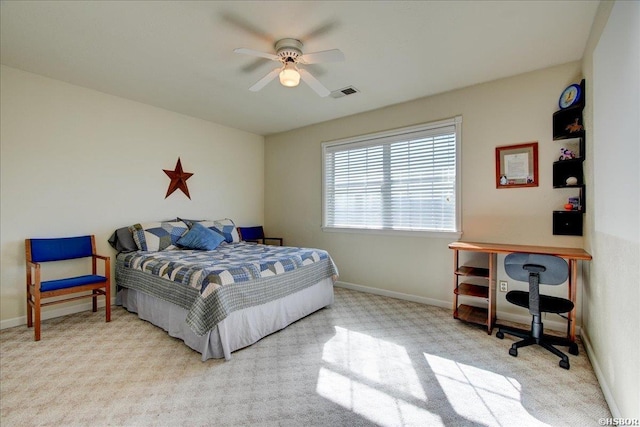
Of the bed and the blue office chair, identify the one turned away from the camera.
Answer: the blue office chair

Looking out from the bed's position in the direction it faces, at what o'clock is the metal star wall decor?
The metal star wall decor is roughly at 7 o'clock from the bed.

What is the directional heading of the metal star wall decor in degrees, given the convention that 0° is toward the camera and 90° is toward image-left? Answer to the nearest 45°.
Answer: approximately 315°

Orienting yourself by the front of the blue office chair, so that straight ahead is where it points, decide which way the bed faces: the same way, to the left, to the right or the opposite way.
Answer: to the right

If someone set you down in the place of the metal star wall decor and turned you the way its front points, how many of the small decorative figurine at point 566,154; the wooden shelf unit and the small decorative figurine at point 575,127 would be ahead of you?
3

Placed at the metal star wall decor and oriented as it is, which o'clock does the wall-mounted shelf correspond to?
The wall-mounted shelf is roughly at 12 o'clock from the metal star wall decor.

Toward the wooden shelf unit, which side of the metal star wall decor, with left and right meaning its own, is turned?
front

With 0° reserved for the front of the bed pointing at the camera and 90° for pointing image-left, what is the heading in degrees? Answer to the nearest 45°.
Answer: approximately 315°

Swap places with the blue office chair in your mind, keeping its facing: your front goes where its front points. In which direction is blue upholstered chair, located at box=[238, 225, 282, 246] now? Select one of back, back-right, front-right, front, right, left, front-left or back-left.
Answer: left

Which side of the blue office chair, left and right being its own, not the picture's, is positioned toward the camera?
back

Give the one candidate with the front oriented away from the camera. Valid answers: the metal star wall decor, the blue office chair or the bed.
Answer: the blue office chair

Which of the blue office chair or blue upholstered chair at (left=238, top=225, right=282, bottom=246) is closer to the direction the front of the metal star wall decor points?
the blue office chair
